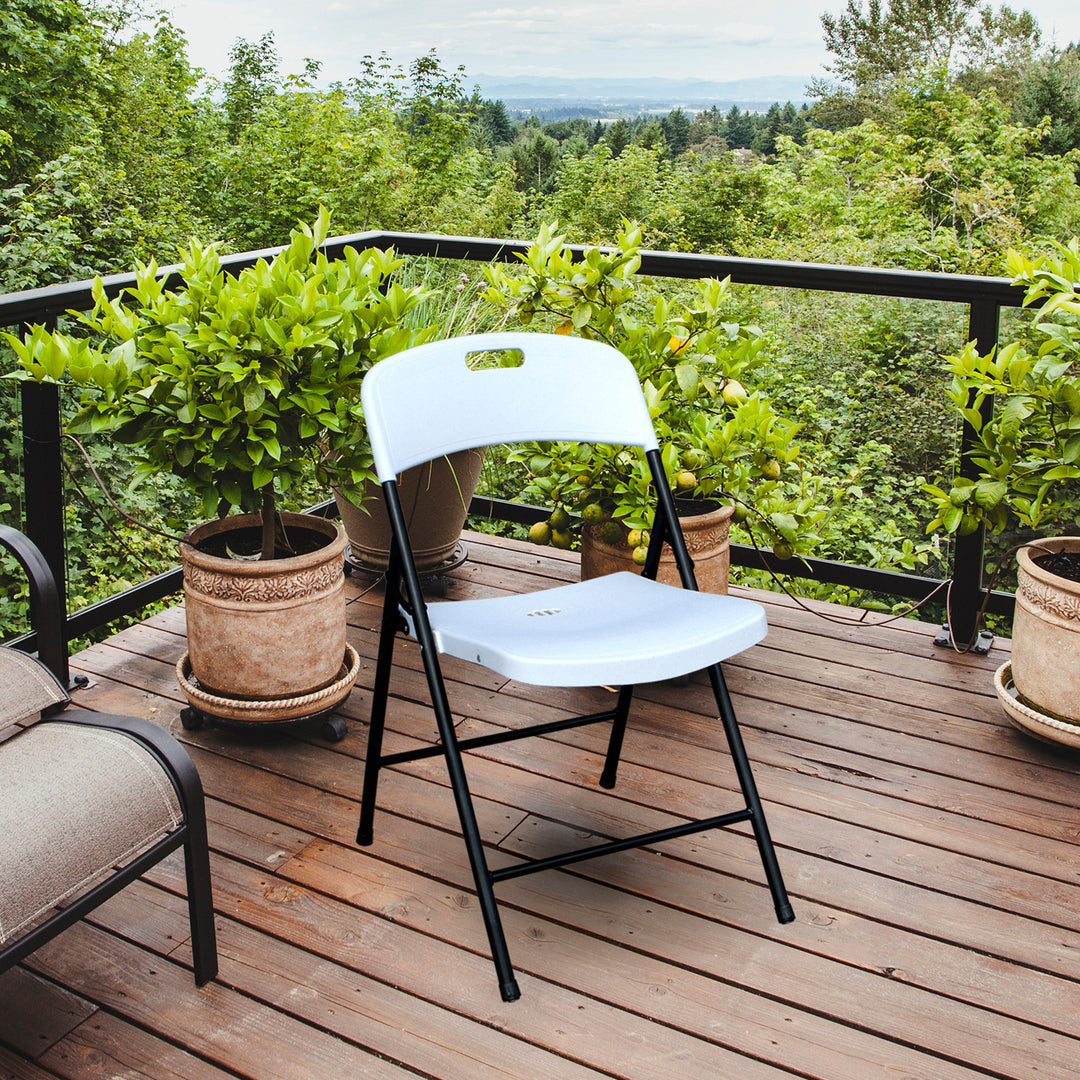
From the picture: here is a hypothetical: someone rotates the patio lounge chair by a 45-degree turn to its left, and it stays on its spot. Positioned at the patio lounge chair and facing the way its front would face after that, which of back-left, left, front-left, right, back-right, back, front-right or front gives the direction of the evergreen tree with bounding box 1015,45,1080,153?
front-left

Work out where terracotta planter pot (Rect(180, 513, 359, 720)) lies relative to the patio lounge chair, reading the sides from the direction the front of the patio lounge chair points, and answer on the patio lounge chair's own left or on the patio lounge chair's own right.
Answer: on the patio lounge chair's own left

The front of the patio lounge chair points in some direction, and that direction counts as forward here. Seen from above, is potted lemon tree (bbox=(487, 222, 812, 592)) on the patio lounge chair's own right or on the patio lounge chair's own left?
on the patio lounge chair's own left

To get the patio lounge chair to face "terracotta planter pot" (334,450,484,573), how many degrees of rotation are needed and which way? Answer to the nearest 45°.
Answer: approximately 90° to its left

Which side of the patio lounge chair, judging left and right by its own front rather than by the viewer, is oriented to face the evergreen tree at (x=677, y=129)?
left
